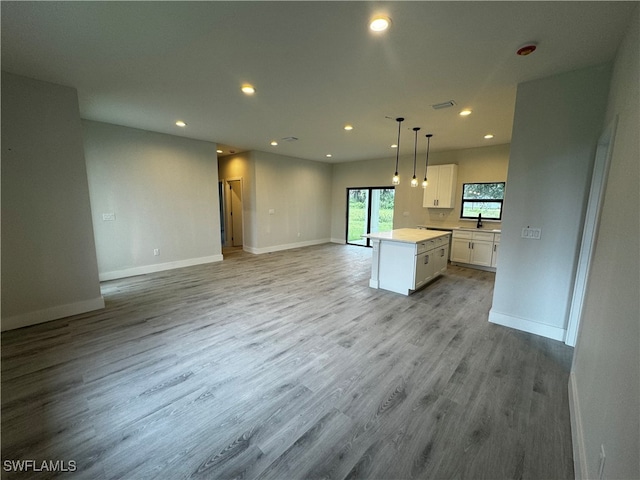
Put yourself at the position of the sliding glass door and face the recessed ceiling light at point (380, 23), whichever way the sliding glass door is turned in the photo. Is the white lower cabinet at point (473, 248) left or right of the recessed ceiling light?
left

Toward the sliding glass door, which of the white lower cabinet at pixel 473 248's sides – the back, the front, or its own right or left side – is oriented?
right

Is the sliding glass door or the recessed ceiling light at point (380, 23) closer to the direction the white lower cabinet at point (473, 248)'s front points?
the recessed ceiling light

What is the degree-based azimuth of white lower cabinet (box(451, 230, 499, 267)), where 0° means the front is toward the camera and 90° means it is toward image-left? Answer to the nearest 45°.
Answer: approximately 0°

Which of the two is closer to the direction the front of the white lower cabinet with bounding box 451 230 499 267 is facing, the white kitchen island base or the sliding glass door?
the white kitchen island base

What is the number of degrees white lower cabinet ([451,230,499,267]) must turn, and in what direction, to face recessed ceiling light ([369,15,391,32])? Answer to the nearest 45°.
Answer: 0° — it already faces it
